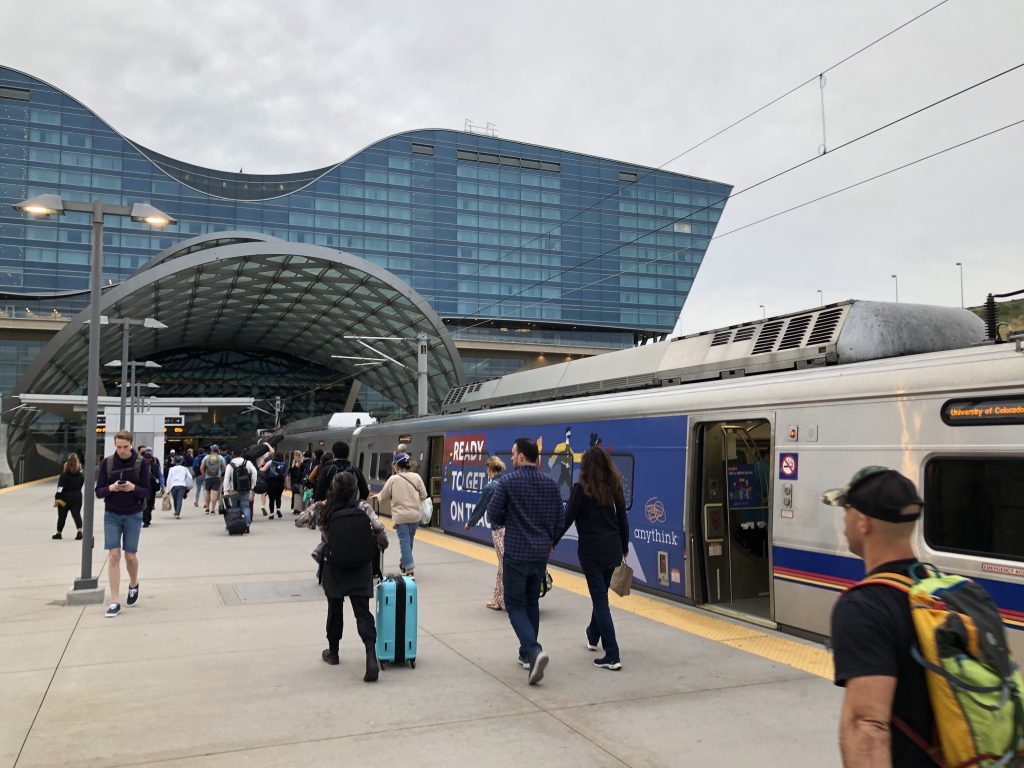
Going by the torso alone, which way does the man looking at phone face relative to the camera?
toward the camera

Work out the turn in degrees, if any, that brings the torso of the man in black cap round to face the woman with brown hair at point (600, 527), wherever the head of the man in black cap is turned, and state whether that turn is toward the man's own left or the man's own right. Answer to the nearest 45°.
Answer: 0° — they already face them

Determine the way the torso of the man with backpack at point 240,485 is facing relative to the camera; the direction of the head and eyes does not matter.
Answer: away from the camera

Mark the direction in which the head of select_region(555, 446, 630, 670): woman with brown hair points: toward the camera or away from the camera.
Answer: away from the camera

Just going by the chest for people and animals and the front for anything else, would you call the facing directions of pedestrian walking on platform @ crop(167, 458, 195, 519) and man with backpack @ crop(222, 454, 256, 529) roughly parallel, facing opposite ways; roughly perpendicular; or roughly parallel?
roughly parallel

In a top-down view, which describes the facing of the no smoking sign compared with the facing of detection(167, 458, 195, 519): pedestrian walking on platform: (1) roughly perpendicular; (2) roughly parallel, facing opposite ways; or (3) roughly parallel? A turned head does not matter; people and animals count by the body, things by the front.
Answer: roughly perpendicular

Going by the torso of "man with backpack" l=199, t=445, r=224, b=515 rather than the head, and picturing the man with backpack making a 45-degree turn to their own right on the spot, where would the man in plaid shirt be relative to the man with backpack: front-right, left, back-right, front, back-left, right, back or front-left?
back-right

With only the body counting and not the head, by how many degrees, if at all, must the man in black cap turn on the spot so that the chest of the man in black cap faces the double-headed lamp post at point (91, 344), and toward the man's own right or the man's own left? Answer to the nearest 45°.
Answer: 0° — they already face it

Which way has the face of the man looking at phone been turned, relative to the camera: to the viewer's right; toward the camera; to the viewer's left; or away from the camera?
toward the camera

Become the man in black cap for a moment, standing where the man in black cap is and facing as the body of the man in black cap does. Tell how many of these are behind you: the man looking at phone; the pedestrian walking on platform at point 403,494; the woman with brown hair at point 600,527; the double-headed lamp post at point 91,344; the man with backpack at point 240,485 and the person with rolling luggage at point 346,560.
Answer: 0

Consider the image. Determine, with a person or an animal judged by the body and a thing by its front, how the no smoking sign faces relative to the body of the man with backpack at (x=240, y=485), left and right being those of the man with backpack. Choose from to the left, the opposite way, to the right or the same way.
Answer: to the left

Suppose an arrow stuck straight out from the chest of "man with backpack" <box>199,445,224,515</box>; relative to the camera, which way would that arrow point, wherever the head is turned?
away from the camera

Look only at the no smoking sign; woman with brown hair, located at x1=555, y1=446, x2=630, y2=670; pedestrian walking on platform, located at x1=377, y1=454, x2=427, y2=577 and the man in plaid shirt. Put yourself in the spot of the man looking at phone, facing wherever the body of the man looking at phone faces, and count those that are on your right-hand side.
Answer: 0

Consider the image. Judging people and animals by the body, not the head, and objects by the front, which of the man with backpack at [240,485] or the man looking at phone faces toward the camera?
the man looking at phone

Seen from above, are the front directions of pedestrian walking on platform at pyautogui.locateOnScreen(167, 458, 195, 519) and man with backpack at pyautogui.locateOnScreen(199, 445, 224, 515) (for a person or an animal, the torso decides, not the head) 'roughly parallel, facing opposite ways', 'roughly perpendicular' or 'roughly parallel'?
roughly parallel

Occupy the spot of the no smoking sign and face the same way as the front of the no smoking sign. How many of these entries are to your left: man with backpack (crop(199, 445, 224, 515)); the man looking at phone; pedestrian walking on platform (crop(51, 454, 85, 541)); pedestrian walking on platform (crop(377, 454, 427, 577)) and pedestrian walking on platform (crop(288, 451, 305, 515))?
0

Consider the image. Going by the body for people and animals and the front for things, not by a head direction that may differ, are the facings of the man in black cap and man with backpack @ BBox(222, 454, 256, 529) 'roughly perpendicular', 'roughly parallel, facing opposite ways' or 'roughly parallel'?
roughly parallel

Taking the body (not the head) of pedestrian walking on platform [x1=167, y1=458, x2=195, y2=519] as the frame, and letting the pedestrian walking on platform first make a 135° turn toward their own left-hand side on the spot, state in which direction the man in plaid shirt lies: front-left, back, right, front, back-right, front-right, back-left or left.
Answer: front-left

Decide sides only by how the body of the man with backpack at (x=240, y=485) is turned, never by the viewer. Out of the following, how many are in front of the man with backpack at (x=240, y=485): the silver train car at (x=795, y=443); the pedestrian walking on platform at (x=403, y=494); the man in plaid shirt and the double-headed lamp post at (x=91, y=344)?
0

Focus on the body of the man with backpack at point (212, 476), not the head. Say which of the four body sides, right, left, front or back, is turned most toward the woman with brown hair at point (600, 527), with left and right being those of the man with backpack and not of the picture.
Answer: back

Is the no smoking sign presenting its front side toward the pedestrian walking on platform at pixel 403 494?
no

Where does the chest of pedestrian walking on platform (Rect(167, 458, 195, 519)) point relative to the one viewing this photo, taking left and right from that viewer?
facing away from the viewer

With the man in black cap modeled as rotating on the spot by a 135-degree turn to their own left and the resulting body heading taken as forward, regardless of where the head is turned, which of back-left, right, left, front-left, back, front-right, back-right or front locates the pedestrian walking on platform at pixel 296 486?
back-right
